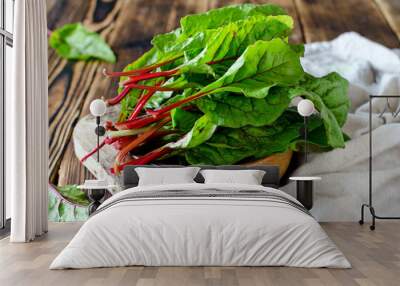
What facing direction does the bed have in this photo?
toward the camera

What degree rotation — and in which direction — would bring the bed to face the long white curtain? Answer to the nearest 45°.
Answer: approximately 135° to its right
